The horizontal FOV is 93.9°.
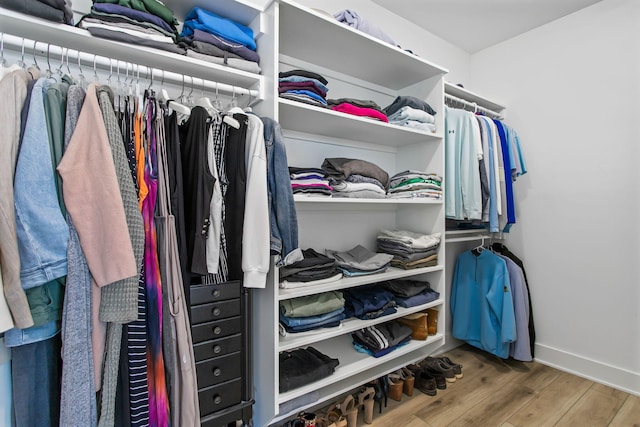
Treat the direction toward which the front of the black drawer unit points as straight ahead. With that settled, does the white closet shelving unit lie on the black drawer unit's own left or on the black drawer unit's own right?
on the black drawer unit's own left

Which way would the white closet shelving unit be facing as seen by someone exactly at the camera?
facing the viewer and to the right of the viewer

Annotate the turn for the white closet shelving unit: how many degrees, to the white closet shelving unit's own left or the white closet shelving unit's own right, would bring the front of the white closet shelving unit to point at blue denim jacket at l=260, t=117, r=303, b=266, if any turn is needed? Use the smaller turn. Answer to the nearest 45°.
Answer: approximately 45° to the white closet shelving unit's own right

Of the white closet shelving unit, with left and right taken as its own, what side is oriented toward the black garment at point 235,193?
right

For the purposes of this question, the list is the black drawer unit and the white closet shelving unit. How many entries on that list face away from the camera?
0
